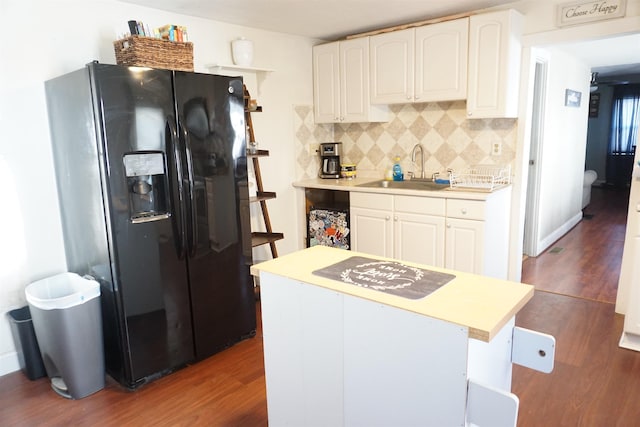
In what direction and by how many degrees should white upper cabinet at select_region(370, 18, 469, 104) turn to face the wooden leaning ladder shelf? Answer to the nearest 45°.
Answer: approximately 45° to its right

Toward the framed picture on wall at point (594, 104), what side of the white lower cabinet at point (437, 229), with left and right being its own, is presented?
back

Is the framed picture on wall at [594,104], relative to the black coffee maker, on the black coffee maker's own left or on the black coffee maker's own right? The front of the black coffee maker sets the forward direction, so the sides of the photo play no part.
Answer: on the black coffee maker's own left

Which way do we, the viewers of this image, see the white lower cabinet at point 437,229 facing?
facing the viewer and to the left of the viewer

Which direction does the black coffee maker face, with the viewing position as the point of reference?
facing the viewer

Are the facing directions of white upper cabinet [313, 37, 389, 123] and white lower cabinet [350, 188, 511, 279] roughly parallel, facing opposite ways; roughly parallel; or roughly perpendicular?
roughly parallel

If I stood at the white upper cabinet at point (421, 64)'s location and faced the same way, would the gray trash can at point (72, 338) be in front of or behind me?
in front

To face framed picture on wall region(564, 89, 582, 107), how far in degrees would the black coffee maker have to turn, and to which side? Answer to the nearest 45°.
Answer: approximately 90° to its left

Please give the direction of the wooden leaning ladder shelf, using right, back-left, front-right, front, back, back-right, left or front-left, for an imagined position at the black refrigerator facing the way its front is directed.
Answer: left

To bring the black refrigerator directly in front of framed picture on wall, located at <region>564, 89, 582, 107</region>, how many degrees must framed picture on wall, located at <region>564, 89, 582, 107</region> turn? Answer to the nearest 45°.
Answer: approximately 90° to its right

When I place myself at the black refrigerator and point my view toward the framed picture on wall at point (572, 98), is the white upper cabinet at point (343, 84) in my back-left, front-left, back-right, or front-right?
front-left

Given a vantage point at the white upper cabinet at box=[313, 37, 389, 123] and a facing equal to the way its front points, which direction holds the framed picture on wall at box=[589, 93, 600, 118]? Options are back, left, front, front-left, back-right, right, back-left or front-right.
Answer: back

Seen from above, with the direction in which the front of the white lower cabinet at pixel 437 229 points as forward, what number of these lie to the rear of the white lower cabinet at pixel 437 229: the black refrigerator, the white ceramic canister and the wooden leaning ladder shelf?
0

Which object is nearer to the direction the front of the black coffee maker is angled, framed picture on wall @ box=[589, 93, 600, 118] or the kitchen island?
the kitchen island

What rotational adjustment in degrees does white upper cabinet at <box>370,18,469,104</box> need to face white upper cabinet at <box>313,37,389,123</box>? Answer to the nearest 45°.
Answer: approximately 90° to its right

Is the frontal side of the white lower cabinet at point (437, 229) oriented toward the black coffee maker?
no

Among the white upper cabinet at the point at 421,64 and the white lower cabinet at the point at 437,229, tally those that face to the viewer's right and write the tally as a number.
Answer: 0
